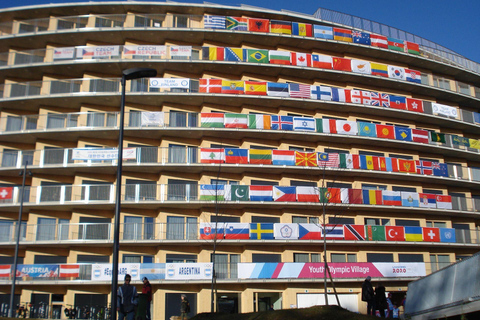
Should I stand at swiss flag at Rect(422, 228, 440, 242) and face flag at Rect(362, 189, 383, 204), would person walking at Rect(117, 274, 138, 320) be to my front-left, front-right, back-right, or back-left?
front-left

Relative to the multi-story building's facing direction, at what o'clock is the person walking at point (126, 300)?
The person walking is roughly at 12 o'clock from the multi-story building.

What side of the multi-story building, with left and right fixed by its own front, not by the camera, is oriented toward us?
front
